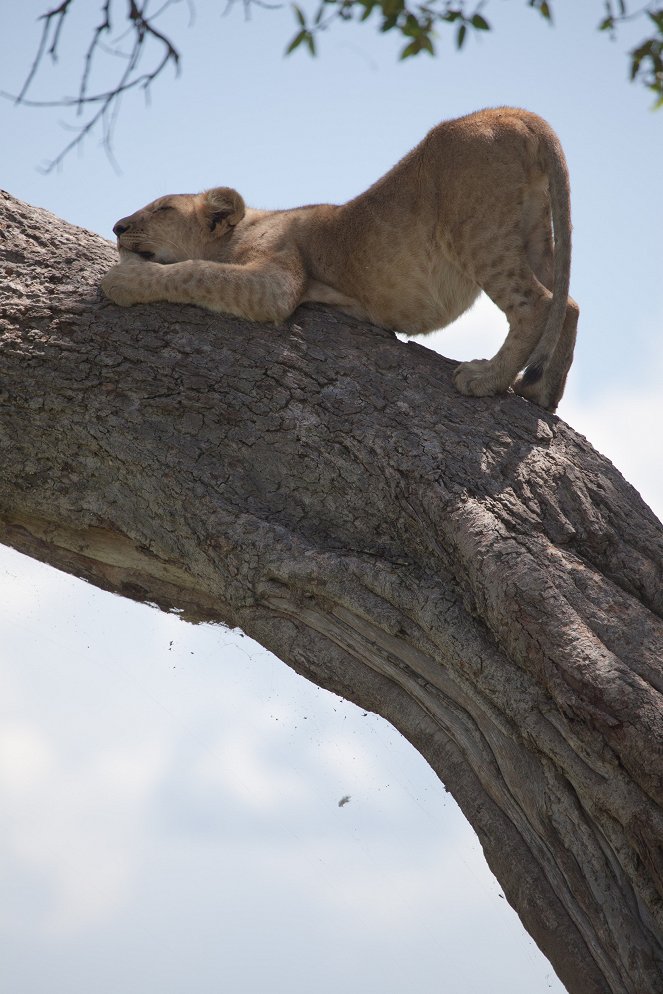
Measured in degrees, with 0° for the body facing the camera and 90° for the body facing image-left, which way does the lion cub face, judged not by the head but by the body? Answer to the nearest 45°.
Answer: approximately 90°
